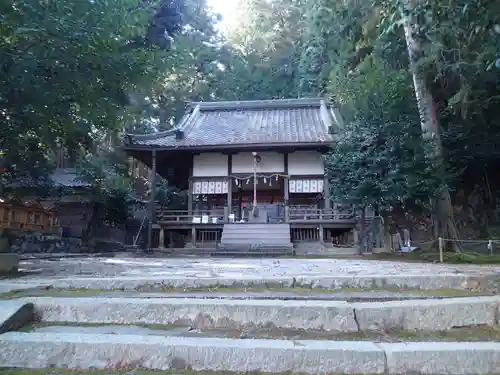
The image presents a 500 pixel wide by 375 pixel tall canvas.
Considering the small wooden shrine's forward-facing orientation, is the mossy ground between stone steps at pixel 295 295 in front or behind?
in front

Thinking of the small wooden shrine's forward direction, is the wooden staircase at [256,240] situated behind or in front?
in front

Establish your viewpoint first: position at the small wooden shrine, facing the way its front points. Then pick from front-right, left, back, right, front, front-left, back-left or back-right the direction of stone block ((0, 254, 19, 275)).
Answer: front-right

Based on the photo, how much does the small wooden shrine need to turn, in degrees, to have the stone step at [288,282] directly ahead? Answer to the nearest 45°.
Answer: approximately 45° to its right

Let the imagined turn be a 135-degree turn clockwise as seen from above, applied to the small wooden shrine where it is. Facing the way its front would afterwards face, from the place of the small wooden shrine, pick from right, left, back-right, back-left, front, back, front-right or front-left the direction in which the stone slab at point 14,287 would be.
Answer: left

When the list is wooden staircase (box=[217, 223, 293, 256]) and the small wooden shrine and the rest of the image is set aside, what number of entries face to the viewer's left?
0

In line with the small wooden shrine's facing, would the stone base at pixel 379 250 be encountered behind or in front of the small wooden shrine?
in front

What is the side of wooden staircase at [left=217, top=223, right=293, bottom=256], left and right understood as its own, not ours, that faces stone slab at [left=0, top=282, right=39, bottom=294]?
front

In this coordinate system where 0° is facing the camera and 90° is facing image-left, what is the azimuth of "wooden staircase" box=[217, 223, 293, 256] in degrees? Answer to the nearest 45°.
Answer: approximately 0°

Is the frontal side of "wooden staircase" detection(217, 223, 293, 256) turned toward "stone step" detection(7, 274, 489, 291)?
yes

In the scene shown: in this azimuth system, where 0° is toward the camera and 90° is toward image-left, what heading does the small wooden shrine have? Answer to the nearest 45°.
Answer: approximately 315°

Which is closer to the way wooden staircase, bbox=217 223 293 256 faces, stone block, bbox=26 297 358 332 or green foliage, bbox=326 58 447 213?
the stone block

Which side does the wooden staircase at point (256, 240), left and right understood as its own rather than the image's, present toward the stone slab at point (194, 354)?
front

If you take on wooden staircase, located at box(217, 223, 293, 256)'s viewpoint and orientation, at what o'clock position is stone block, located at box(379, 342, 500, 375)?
The stone block is roughly at 12 o'clock from the wooden staircase.
